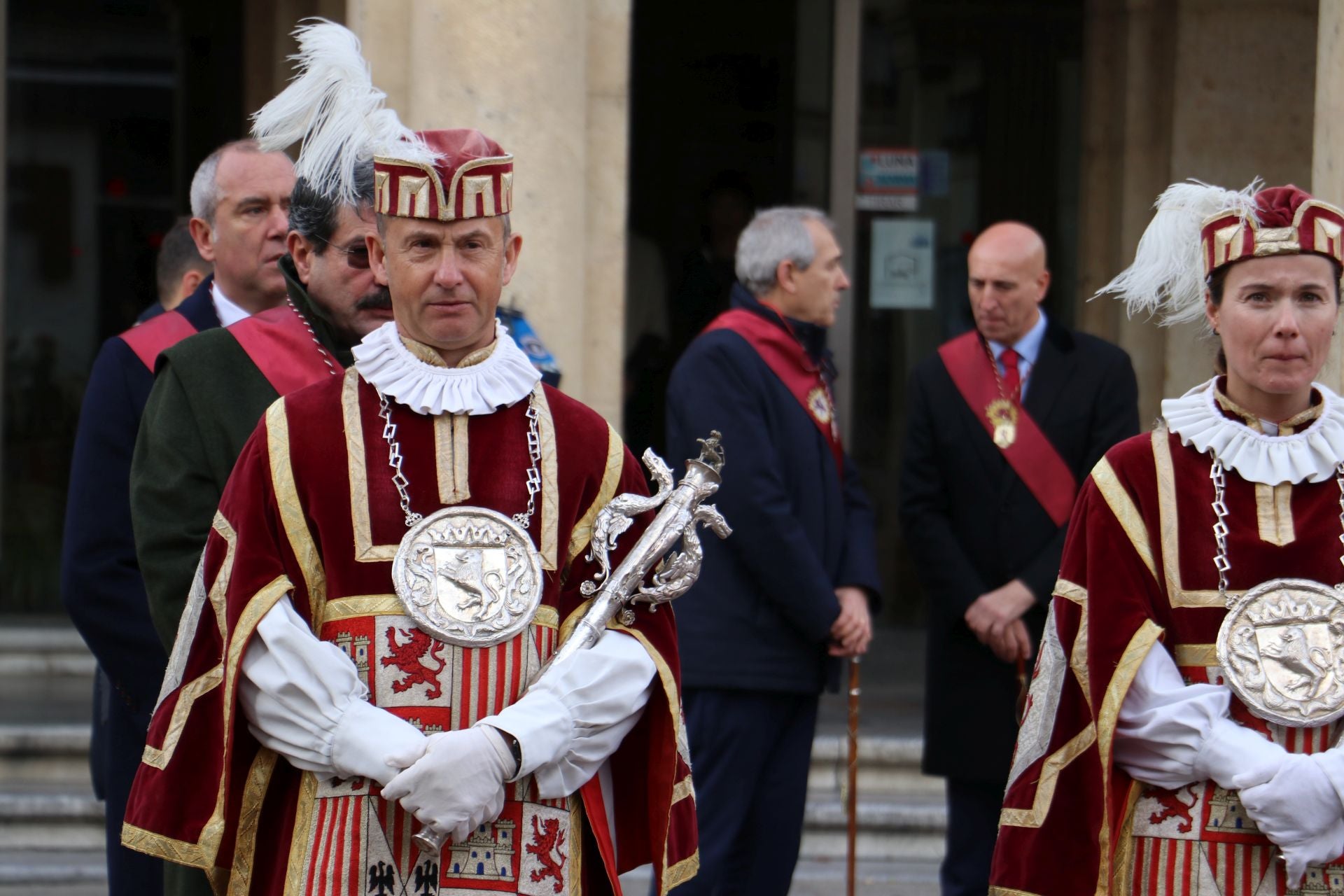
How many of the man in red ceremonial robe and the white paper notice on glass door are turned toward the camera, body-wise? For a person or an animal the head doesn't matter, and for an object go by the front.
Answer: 2

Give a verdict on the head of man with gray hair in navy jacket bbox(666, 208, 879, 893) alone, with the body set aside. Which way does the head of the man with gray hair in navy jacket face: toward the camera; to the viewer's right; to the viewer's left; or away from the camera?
to the viewer's right

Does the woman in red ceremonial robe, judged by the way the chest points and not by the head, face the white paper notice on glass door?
no

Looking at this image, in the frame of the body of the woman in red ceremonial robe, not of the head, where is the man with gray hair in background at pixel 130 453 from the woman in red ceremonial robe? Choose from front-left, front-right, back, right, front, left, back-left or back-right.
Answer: right

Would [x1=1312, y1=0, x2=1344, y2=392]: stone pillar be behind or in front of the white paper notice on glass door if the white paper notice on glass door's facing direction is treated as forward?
in front

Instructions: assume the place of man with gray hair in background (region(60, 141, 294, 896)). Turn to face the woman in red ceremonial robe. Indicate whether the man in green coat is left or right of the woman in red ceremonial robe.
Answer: right

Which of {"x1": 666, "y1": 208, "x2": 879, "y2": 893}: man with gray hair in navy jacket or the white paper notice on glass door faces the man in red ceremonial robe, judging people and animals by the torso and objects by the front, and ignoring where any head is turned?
the white paper notice on glass door

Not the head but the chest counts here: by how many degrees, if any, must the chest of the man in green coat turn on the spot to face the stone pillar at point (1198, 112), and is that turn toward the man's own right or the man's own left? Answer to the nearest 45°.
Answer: approximately 90° to the man's own left

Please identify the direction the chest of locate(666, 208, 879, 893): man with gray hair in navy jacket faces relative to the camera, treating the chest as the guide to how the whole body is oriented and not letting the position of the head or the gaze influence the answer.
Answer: to the viewer's right

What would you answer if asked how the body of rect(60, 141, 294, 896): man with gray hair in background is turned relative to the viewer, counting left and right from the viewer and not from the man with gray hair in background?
facing the viewer and to the right of the viewer

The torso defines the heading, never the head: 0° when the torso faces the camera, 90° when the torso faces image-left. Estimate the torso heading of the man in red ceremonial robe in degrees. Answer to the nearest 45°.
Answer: approximately 0°

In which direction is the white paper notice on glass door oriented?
toward the camera

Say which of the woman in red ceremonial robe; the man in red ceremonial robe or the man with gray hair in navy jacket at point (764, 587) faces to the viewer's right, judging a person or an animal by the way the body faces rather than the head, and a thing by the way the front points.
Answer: the man with gray hair in navy jacket

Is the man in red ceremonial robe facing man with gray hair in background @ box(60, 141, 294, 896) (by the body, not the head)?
no

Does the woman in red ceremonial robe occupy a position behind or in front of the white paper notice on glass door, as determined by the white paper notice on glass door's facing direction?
in front

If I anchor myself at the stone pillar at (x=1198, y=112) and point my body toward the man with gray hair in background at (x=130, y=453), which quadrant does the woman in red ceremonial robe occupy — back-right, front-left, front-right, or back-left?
front-left

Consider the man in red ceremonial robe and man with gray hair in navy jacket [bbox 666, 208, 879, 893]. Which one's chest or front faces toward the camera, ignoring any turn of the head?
the man in red ceremonial robe

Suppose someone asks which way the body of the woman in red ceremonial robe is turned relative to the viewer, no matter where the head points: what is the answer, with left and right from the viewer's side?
facing the viewer

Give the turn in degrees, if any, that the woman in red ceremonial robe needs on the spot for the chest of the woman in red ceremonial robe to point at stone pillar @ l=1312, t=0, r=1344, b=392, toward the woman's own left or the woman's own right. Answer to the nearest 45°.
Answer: approximately 180°

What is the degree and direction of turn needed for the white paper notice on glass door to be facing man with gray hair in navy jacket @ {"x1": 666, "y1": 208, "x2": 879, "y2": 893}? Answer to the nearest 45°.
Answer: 0° — it already faces them

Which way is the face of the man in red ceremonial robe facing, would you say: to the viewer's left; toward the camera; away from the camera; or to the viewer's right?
toward the camera

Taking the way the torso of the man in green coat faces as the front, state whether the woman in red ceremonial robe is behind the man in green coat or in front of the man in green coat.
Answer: in front
